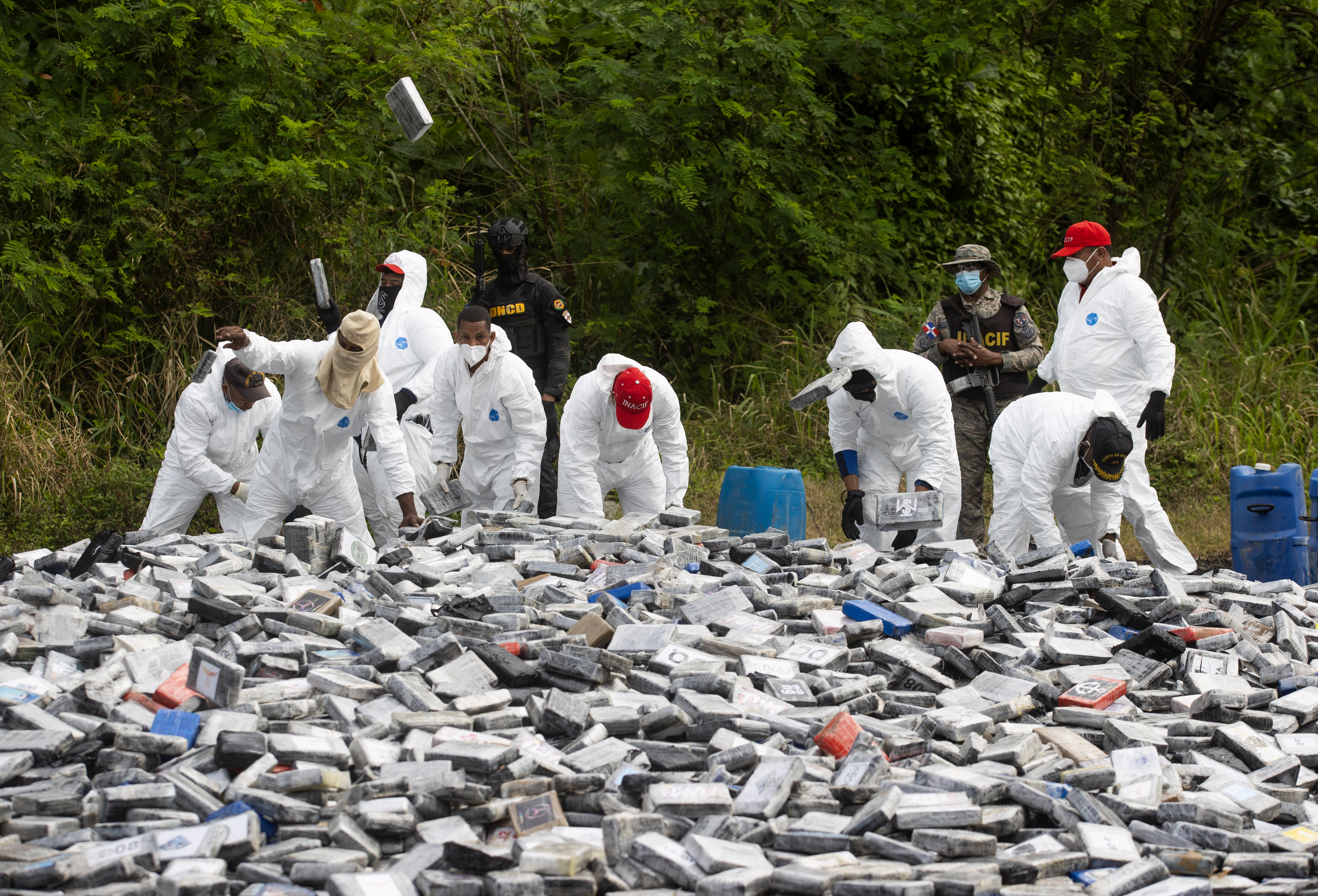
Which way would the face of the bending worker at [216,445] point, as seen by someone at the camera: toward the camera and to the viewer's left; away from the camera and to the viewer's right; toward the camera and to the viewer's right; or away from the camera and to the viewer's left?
toward the camera and to the viewer's right

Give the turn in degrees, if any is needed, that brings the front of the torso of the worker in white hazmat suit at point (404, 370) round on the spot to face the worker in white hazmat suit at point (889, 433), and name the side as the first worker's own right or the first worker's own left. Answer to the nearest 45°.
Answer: approximately 90° to the first worker's own left

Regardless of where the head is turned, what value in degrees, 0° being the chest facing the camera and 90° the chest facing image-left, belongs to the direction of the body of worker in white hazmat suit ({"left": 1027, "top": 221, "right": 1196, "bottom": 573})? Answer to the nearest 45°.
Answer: approximately 45°

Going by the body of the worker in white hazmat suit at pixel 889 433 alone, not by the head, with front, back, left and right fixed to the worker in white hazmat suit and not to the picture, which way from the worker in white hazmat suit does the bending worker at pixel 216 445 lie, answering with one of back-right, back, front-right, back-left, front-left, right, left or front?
front-right

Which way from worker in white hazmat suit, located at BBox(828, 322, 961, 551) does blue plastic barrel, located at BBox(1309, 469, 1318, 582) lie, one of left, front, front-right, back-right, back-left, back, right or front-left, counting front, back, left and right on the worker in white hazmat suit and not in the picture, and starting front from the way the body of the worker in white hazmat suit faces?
back-left

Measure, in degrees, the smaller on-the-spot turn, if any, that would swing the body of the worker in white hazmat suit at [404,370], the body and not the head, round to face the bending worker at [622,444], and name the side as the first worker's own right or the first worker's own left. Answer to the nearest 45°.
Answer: approximately 90° to the first worker's own left

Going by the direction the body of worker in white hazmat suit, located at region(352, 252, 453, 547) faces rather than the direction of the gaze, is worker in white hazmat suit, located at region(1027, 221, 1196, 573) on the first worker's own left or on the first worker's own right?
on the first worker's own left

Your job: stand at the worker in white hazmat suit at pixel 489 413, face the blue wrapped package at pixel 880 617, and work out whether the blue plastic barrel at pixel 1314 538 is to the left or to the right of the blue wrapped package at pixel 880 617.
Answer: left

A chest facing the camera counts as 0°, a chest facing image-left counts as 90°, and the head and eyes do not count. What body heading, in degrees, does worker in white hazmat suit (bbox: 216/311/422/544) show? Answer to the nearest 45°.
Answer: approximately 0°
